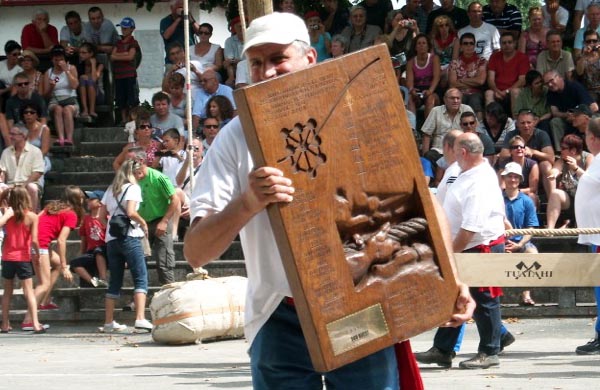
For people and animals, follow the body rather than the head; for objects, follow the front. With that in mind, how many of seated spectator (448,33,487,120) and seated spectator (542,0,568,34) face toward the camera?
2

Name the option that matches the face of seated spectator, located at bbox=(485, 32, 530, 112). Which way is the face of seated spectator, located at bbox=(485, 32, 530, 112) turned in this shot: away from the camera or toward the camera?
toward the camera

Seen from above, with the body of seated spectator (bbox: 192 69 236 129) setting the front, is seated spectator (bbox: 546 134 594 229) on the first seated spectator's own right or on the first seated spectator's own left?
on the first seated spectator's own left

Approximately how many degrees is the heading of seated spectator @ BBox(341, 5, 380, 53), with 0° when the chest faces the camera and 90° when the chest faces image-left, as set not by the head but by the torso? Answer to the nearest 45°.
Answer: approximately 0°

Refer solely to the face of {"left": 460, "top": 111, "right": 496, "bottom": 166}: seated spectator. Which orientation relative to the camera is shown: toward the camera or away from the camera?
toward the camera

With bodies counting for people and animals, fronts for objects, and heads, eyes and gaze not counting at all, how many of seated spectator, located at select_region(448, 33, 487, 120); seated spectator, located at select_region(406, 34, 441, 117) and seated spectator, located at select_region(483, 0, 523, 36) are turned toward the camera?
3

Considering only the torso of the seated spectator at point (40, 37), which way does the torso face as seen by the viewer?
toward the camera

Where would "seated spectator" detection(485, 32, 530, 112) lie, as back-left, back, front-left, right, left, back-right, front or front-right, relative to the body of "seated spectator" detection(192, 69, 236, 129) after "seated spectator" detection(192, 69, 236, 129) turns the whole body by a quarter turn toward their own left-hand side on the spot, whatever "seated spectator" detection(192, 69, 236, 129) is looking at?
front-left

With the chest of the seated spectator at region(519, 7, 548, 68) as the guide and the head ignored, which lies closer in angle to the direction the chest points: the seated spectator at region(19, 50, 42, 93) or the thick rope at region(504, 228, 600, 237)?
the thick rope

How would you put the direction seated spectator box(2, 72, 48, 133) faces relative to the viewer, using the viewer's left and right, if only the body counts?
facing the viewer

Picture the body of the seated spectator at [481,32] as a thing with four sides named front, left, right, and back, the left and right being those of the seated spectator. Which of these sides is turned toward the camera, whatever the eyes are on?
front

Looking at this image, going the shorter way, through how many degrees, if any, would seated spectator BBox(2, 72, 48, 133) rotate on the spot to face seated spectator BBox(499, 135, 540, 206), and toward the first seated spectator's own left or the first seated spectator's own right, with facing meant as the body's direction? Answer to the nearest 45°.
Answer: approximately 45° to the first seated spectator's own left

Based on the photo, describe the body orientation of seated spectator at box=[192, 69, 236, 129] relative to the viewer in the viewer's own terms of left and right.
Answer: facing the viewer and to the left of the viewer

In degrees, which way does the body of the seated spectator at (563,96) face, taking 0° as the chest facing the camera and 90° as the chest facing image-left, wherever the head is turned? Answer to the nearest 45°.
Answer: approximately 45°
